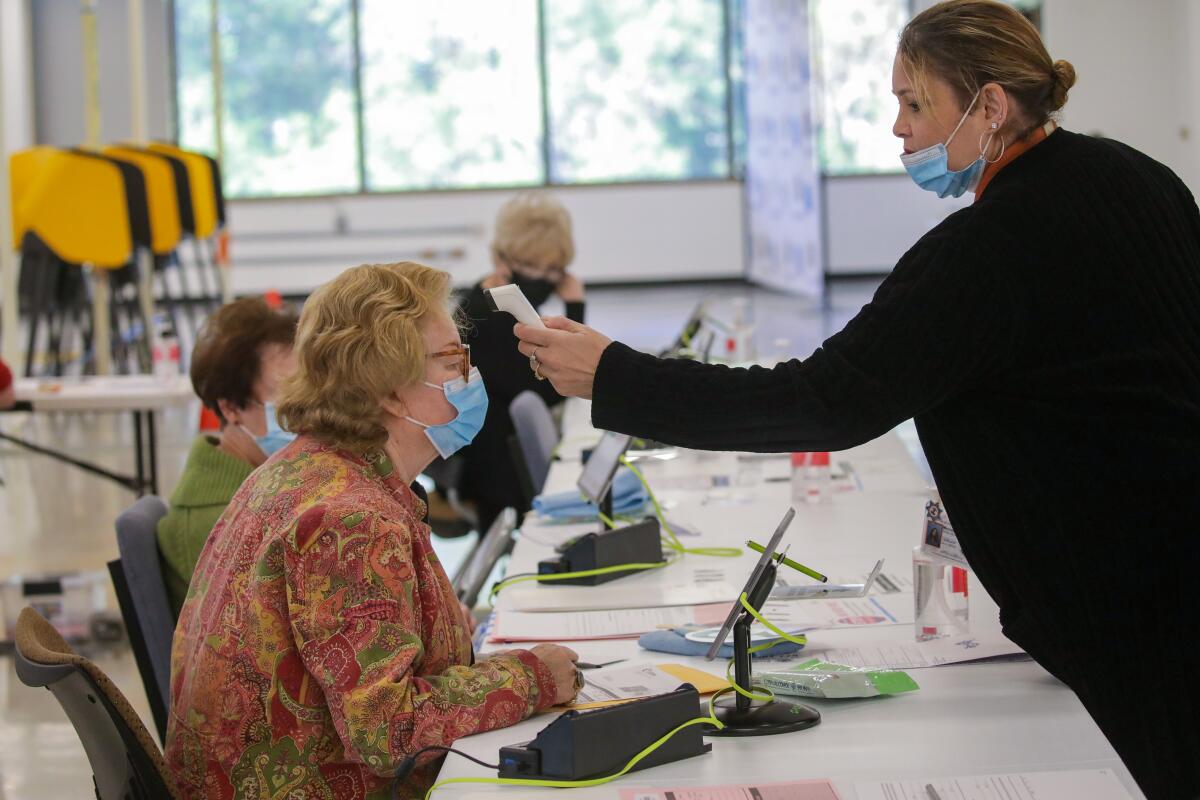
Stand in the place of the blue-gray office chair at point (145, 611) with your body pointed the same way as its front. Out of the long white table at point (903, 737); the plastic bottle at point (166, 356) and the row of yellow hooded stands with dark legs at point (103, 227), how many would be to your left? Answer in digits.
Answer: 2

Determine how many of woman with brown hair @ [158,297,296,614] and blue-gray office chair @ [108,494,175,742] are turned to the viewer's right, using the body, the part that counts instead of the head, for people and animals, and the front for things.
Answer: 2

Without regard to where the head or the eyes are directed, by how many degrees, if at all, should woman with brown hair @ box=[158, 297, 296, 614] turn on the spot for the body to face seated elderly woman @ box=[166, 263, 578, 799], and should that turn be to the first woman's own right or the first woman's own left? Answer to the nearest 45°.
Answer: approximately 90° to the first woman's own right

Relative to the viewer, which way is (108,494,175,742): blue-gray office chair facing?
to the viewer's right

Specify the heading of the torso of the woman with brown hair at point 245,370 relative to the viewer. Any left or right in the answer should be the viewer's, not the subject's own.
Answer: facing to the right of the viewer

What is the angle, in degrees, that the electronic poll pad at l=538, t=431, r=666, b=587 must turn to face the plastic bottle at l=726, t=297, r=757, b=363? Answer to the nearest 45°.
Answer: approximately 135° to its right

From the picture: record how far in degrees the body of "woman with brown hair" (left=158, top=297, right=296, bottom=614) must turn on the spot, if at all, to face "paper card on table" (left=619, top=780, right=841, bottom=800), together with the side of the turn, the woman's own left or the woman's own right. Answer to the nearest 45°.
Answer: approximately 90° to the woman's own right

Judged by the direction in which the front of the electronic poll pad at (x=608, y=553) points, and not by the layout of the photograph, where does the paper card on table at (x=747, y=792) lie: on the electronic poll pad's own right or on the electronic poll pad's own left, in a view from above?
on the electronic poll pad's own left

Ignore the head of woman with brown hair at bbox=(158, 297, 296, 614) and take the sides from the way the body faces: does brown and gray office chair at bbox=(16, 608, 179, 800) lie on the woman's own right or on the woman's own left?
on the woman's own right

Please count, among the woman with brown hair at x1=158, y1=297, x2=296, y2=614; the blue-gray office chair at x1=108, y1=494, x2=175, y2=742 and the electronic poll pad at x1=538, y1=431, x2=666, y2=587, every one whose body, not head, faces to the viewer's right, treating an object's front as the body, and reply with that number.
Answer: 2

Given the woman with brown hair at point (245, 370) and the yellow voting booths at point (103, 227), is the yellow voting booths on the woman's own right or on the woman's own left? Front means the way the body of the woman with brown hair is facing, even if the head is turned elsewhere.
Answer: on the woman's own left

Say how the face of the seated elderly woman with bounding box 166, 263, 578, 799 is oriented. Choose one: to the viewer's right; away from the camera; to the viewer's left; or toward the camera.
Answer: to the viewer's right

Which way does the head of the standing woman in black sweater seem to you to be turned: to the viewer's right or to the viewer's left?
to the viewer's left
